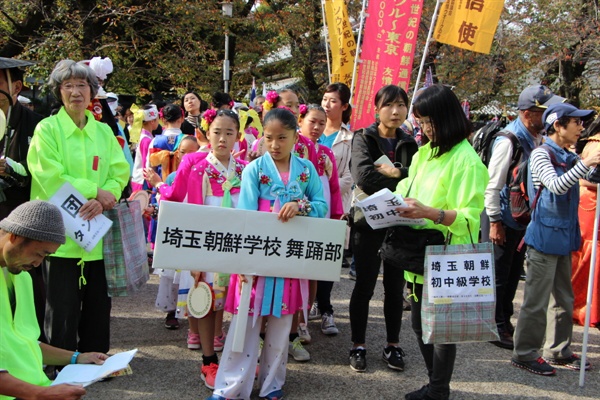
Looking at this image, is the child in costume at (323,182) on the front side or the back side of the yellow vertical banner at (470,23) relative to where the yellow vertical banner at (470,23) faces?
on the front side

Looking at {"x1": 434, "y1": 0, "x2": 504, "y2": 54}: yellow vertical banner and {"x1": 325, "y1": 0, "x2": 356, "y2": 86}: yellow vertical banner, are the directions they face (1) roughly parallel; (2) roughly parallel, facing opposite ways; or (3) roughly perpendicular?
roughly parallel

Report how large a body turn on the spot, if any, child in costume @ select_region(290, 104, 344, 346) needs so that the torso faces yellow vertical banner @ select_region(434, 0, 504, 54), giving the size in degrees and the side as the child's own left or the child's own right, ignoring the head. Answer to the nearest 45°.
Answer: approximately 135° to the child's own left

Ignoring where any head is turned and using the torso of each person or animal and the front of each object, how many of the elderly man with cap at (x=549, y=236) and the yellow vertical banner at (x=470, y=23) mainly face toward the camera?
1

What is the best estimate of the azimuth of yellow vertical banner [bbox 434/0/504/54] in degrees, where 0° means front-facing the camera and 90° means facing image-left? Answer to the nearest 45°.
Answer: approximately 0°

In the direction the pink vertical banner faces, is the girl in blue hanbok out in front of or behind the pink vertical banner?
in front

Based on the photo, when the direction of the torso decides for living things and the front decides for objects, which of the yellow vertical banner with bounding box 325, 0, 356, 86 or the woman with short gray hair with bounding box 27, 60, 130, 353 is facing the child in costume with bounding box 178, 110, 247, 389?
the yellow vertical banner

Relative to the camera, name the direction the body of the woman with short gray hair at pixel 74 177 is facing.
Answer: toward the camera

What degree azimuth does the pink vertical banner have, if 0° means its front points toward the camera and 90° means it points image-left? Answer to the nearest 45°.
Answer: approximately 0°

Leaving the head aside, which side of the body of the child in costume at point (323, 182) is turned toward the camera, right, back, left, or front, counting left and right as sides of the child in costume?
front

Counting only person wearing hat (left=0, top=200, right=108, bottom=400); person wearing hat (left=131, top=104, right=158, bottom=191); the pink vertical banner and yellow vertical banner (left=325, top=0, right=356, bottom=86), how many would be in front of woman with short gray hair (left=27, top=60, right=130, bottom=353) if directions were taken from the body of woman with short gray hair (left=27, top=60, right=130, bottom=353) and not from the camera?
1

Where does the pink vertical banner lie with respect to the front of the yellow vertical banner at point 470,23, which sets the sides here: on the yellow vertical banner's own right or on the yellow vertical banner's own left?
on the yellow vertical banner's own right
